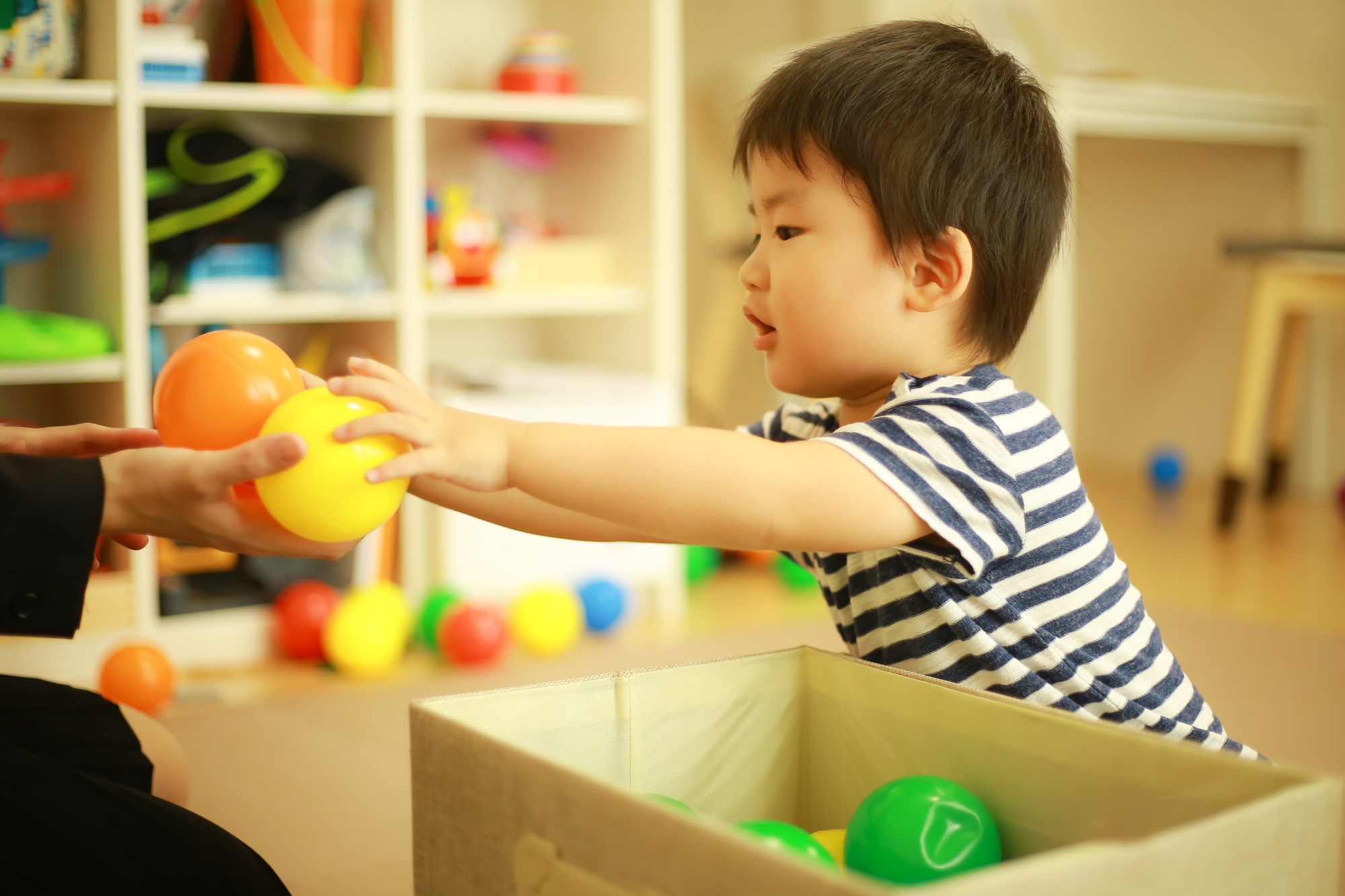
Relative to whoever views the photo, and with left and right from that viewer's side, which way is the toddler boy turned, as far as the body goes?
facing to the left of the viewer

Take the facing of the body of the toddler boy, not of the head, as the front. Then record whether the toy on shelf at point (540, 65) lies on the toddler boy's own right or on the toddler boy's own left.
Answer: on the toddler boy's own right

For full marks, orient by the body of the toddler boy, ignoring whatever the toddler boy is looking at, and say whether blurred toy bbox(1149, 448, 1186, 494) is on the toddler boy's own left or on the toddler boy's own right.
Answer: on the toddler boy's own right

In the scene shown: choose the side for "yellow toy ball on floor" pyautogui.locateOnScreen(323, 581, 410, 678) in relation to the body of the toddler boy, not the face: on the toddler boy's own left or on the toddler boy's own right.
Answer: on the toddler boy's own right

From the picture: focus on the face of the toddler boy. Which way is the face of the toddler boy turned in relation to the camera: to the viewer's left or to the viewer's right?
to the viewer's left

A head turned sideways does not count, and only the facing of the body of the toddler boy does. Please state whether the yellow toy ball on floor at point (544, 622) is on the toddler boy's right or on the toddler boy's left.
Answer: on the toddler boy's right

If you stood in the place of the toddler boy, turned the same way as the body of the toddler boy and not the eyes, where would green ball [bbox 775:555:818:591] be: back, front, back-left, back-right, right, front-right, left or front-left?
right
